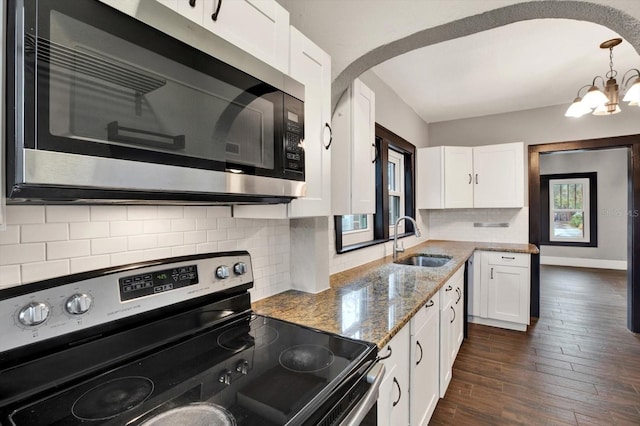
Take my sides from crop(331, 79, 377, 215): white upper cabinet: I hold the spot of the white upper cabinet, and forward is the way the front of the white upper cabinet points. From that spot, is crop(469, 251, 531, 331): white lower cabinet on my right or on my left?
on my left

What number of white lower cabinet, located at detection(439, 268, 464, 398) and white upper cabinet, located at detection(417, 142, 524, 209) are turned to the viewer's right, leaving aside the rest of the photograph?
1

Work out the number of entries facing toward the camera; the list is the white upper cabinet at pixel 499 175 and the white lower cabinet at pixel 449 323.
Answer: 1

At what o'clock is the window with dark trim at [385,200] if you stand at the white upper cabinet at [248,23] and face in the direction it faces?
The window with dark trim is roughly at 9 o'clock from the white upper cabinet.

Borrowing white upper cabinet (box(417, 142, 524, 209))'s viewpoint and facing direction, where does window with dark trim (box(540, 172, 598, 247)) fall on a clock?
The window with dark trim is roughly at 7 o'clock from the white upper cabinet.

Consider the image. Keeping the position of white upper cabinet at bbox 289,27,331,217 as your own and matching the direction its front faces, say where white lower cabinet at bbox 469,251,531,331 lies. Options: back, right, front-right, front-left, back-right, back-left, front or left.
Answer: left

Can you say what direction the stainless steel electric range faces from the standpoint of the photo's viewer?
facing the viewer and to the right of the viewer

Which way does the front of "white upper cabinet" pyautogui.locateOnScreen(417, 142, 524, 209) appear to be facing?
toward the camera

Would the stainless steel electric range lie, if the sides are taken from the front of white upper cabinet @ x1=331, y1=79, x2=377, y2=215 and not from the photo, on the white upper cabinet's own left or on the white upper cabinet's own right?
on the white upper cabinet's own right

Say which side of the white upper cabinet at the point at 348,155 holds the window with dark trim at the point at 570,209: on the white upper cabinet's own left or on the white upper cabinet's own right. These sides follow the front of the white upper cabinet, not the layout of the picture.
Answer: on the white upper cabinet's own left
